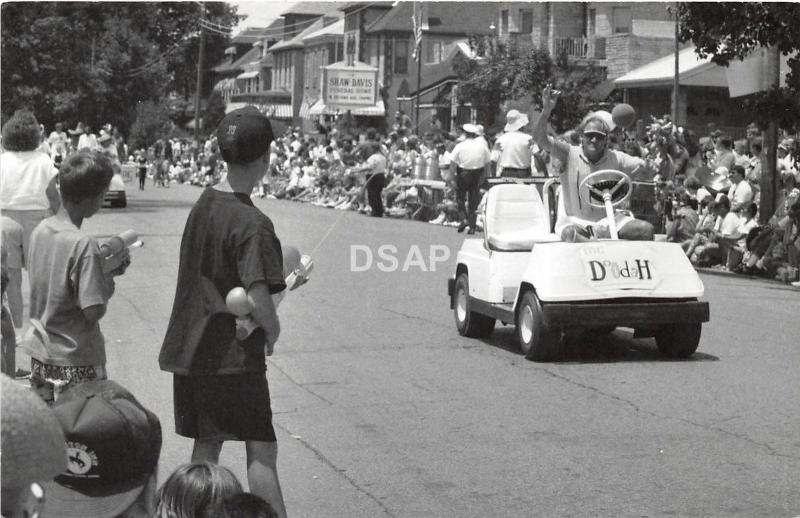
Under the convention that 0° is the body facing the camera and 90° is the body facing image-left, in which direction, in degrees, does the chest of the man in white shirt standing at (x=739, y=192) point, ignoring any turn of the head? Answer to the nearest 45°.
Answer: approximately 45°

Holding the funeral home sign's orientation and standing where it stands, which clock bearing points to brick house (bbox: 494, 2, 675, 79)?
The brick house is roughly at 9 o'clock from the funeral home sign.

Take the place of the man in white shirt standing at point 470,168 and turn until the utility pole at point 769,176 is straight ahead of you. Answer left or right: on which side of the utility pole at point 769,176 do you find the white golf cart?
right

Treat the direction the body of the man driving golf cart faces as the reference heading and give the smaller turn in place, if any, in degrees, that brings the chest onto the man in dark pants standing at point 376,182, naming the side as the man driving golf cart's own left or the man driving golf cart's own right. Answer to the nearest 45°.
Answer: approximately 180°

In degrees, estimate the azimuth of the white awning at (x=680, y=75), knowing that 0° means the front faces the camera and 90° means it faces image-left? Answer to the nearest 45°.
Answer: approximately 45°

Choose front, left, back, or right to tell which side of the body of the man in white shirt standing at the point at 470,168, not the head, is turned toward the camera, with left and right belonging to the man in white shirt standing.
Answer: back

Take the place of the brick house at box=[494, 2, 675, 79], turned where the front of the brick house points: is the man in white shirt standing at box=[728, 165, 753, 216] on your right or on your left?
on your left

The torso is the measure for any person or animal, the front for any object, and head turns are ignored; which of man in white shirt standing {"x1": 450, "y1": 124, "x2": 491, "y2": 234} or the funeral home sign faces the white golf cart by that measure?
the funeral home sign

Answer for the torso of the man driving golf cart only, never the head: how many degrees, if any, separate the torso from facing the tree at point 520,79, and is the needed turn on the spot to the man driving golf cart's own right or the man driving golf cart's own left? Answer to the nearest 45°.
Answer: approximately 180°
